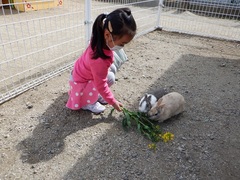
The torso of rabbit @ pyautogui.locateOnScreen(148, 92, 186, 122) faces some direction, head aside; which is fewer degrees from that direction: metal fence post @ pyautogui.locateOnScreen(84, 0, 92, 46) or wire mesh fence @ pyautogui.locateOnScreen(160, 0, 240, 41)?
the metal fence post

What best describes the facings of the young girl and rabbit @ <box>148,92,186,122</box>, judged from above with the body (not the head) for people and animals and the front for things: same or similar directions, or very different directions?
very different directions

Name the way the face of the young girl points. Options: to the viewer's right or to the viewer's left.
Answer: to the viewer's right

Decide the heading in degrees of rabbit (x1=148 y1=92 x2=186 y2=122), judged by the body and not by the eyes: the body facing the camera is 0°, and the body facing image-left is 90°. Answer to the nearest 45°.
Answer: approximately 45°

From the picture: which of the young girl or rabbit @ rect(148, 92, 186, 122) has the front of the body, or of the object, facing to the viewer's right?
the young girl

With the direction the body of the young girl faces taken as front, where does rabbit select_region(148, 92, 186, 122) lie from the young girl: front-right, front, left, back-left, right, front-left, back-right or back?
front

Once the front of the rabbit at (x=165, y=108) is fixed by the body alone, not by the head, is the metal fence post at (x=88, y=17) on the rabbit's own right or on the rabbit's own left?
on the rabbit's own right

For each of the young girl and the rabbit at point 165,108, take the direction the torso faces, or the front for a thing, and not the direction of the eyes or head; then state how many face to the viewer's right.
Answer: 1

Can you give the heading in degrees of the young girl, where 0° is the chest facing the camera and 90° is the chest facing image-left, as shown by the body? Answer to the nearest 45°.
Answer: approximately 270°

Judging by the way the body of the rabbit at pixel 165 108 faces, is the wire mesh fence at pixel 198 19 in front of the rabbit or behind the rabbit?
behind
